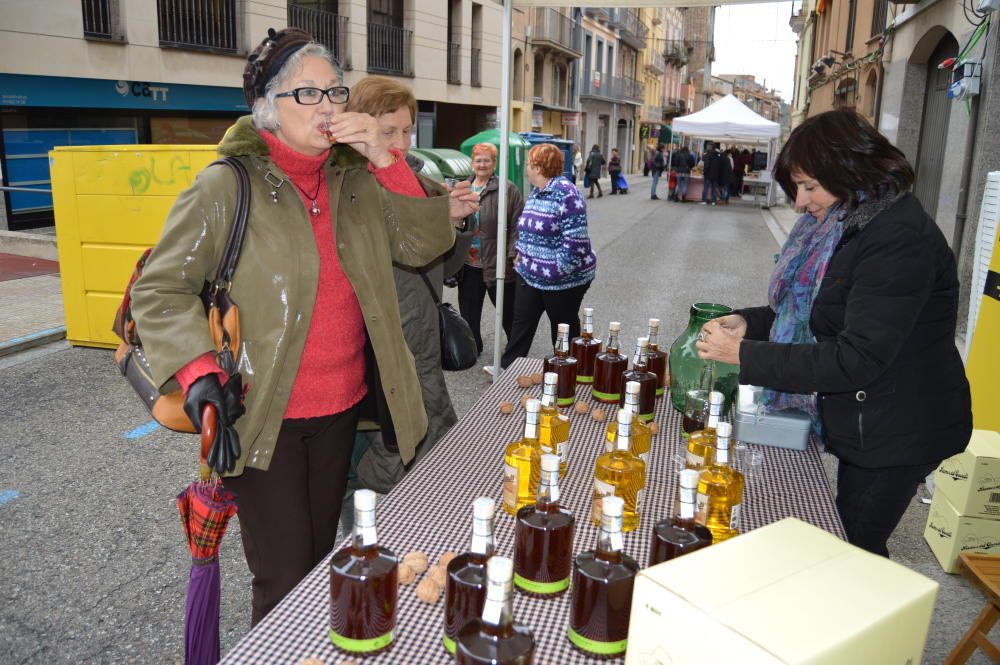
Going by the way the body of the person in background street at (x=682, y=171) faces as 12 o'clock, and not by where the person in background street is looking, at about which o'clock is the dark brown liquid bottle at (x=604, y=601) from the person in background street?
The dark brown liquid bottle is roughly at 6 o'clock from the person in background street.

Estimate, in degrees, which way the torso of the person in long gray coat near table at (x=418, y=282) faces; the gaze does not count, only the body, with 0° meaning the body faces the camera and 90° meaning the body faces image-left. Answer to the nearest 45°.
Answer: approximately 315°

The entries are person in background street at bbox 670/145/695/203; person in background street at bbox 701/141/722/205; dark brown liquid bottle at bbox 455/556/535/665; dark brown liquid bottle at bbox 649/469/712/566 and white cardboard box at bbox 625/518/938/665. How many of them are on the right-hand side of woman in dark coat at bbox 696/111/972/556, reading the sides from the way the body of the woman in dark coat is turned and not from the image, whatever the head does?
2

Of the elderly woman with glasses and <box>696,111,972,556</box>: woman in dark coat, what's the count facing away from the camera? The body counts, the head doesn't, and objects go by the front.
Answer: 0

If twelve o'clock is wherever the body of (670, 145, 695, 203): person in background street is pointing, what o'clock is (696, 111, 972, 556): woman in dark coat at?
The woman in dark coat is roughly at 6 o'clock from the person in background street.

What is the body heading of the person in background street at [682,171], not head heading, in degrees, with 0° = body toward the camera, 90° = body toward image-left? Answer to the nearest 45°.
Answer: approximately 180°

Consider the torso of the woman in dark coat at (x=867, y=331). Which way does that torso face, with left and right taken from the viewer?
facing to the left of the viewer

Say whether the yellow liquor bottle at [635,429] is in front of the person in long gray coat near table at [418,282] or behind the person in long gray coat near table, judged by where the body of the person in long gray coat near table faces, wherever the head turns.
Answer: in front

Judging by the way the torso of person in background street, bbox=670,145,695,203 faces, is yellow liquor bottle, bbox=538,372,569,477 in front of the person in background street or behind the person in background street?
behind
